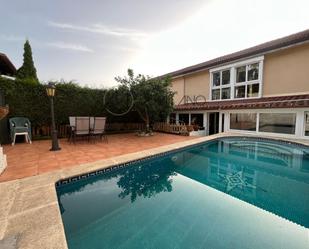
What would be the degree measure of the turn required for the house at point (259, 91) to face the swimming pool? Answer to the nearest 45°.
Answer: approximately 45° to its left

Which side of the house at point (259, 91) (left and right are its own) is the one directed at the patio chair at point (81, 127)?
front

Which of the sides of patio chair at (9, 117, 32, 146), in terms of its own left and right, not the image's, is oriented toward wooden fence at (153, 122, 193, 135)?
left

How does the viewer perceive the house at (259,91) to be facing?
facing the viewer and to the left of the viewer

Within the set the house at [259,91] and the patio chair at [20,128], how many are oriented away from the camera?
0

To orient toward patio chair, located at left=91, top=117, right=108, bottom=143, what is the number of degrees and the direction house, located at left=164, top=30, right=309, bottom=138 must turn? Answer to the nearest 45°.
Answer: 0° — it already faces it

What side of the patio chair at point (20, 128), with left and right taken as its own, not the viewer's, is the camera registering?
front

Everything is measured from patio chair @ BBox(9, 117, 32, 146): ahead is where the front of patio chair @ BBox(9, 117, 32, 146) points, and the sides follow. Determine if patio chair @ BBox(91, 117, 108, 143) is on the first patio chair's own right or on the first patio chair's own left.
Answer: on the first patio chair's own left
